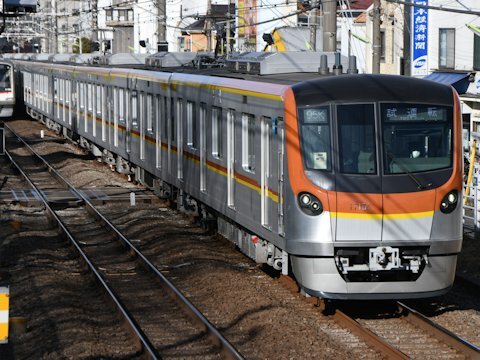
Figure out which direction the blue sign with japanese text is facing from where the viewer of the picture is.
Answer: facing the viewer

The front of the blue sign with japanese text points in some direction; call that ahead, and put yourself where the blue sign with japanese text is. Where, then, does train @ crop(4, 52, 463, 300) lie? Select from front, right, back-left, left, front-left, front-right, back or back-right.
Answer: front

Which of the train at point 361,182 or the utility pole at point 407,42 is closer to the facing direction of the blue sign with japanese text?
the train
